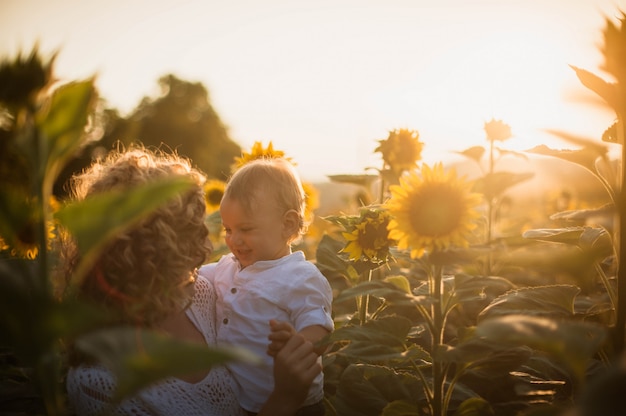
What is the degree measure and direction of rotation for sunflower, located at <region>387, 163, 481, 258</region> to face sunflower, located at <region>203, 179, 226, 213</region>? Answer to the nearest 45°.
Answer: approximately 135° to its right

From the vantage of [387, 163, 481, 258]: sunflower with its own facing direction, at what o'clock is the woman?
The woman is roughly at 3 o'clock from the sunflower.

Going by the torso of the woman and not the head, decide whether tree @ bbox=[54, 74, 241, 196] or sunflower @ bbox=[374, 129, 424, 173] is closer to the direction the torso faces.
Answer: the sunflower

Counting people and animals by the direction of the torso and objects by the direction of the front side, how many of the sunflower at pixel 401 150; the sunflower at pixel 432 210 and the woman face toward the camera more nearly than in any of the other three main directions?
2

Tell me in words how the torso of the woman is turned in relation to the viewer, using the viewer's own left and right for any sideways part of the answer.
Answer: facing away from the viewer and to the right of the viewer

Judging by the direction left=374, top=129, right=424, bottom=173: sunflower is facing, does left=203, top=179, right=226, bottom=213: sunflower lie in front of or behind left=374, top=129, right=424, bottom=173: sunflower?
behind

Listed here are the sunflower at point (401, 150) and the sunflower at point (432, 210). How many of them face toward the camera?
2

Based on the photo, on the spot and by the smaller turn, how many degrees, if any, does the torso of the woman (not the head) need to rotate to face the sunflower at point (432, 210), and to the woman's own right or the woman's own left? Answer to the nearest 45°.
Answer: approximately 45° to the woman's own left

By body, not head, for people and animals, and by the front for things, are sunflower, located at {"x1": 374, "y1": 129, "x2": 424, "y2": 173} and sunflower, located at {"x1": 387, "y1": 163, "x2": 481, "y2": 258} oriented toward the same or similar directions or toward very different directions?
same or similar directions

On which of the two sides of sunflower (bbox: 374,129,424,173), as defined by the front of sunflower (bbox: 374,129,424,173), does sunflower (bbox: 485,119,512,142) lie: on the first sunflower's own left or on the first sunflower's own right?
on the first sunflower's own left

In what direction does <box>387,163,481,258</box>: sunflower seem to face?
toward the camera

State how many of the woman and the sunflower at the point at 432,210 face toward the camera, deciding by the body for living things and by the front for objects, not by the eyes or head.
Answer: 1

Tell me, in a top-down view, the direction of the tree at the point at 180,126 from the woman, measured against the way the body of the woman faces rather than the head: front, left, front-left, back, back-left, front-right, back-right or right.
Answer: front-left

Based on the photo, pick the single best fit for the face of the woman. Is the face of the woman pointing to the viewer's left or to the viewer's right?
to the viewer's right
